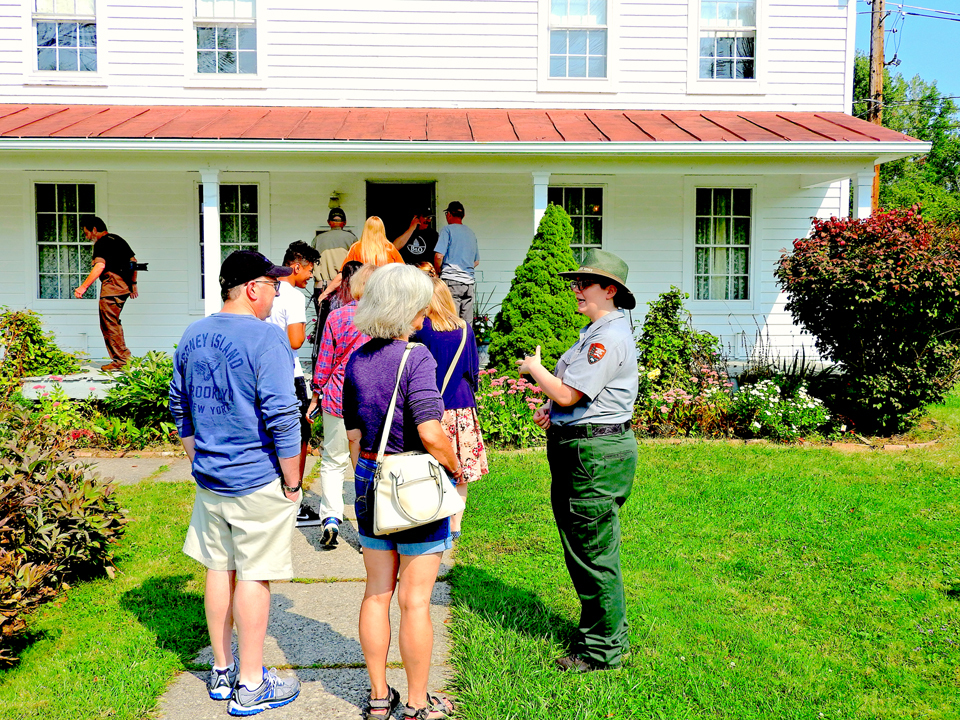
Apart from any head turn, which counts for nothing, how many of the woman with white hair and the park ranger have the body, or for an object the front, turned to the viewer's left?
1

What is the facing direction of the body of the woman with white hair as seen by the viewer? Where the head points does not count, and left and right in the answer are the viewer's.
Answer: facing away from the viewer and to the right of the viewer

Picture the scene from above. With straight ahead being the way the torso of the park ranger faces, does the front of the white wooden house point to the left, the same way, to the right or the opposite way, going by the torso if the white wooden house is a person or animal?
to the left

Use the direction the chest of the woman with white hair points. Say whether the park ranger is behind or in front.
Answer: in front

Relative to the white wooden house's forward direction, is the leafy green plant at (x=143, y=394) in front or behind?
in front

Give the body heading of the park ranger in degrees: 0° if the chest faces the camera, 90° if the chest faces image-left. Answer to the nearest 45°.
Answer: approximately 90°

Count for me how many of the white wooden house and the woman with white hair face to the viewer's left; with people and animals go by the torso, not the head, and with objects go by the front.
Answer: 0

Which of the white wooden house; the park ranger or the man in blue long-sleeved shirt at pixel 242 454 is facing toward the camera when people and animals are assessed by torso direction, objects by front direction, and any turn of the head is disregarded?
the white wooden house

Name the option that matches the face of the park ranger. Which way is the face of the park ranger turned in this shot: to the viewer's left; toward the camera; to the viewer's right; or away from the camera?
to the viewer's left

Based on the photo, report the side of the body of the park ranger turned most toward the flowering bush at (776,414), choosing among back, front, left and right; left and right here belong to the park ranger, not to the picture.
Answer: right

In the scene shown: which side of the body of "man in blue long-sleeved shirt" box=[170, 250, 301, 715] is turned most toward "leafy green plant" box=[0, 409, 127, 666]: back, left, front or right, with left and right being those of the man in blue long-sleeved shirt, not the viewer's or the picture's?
left

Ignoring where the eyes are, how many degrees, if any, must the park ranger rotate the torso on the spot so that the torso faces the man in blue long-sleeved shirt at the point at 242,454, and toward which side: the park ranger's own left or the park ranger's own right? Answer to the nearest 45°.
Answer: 0° — they already face them

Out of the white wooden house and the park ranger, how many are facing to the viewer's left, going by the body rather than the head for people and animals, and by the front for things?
1

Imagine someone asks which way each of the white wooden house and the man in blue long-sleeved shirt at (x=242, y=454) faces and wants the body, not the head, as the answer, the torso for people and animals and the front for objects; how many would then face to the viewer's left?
0

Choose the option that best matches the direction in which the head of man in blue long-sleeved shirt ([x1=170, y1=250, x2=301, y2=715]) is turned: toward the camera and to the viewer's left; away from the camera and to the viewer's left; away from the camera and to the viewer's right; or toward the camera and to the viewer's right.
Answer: away from the camera and to the viewer's right

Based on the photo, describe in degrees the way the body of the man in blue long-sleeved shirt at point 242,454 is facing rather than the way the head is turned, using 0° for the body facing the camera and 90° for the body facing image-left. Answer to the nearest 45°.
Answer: approximately 225°

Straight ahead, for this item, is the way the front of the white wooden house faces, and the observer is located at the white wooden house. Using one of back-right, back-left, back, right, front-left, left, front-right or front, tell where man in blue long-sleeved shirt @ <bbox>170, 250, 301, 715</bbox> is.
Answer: front

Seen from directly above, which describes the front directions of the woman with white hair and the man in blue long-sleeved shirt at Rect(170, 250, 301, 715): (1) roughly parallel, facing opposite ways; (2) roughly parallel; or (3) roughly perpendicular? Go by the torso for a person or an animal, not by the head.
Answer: roughly parallel

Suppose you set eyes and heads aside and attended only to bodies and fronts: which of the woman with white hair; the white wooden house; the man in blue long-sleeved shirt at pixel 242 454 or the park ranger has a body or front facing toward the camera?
the white wooden house
